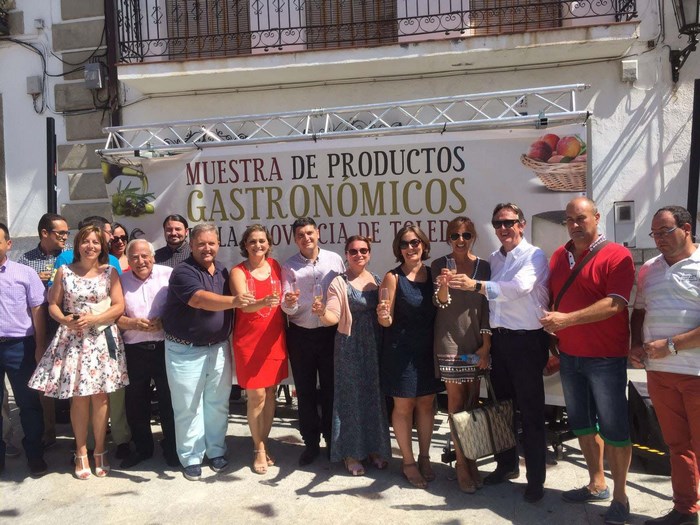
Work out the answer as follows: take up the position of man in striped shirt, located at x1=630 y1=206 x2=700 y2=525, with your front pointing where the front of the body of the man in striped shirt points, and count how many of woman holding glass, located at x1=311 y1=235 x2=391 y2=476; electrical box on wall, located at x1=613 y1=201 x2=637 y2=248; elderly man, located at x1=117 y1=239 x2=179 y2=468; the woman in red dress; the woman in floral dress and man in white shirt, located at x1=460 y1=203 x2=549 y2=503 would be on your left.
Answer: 0

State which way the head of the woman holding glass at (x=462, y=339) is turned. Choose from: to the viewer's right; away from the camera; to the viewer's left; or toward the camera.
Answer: toward the camera

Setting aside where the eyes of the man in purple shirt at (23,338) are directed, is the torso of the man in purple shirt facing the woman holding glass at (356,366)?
no

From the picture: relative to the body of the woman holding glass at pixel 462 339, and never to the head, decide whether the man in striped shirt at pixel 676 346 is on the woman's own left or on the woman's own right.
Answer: on the woman's own left

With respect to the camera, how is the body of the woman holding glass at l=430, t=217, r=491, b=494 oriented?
toward the camera

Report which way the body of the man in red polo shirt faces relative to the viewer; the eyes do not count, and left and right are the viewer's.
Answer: facing the viewer and to the left of the viewer

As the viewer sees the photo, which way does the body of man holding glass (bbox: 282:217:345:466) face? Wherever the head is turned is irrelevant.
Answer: toward the camera

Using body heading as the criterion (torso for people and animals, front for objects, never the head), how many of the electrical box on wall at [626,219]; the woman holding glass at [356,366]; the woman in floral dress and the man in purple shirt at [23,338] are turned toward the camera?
4

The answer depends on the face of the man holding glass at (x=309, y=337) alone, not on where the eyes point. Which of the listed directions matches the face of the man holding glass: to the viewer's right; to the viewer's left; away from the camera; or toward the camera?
toward the camera

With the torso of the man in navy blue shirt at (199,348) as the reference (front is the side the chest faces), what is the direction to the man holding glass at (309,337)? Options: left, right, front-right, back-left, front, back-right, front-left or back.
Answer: front-left

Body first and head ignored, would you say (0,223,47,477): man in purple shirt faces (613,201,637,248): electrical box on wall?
no

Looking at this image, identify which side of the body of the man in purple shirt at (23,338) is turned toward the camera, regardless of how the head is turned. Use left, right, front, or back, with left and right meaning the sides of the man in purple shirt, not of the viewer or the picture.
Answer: front

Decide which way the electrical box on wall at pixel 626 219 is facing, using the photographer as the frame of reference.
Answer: facing the viewer

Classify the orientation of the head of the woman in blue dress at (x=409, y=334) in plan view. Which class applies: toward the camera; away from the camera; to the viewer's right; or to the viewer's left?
toward the camera

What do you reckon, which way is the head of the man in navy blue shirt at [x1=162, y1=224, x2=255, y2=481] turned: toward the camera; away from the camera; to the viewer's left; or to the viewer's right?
toward the camera

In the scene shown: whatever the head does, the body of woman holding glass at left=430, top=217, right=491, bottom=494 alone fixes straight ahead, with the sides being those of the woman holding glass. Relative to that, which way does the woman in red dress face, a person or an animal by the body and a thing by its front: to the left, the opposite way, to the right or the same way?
the same way
